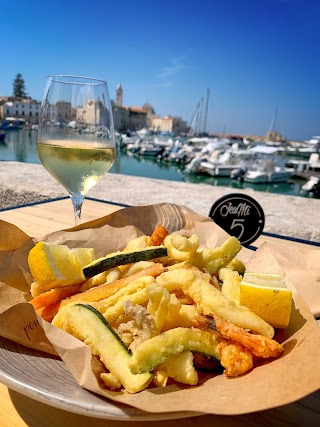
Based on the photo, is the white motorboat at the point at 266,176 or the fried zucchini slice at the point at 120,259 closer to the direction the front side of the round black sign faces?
the fried zucchini slice

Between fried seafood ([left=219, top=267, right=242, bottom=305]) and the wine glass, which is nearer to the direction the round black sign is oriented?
the fried seafood

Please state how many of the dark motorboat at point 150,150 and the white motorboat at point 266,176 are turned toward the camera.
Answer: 0

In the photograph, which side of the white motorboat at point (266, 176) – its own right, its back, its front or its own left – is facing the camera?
right

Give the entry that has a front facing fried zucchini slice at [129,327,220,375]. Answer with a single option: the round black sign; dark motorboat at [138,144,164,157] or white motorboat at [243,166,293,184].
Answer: the round black sign

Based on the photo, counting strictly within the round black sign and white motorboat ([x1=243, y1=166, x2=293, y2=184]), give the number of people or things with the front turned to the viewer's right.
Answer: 1

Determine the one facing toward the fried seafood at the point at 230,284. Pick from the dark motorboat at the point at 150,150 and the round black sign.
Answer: the round black sign

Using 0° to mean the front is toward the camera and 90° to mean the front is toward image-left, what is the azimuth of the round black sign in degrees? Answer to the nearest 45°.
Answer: approximately 0°
